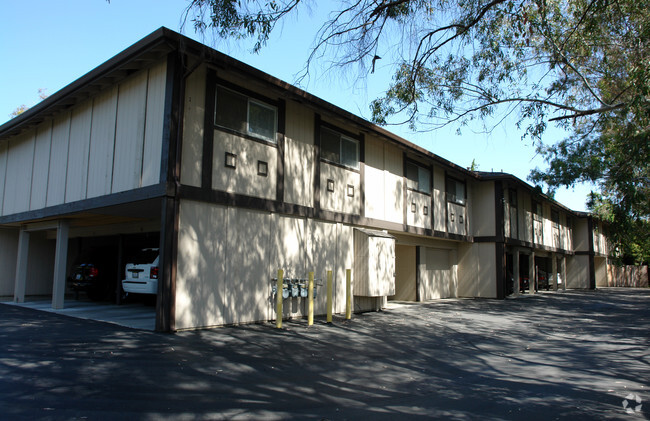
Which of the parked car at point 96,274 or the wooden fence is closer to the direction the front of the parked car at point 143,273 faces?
the wooden fence

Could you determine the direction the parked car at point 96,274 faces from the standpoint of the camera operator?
facing away from the viewer and to the right of the viewer

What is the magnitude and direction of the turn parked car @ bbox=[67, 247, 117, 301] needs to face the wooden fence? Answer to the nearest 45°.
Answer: approximately 45° to its right

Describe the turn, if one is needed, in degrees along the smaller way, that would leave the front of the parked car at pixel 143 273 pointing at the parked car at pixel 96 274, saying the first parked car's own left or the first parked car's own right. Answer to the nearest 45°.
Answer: approximately 45° to the first parked car's own left

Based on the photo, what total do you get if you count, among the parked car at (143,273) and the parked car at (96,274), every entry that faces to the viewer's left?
0

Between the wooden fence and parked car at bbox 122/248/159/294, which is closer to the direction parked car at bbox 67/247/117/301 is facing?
the wooden fence

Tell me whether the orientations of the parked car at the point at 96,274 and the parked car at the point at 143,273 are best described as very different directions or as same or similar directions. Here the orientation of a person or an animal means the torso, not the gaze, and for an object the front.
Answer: same or similar directions

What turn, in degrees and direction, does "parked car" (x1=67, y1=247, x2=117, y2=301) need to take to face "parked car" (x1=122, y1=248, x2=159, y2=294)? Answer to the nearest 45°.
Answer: approximately 135° to its right

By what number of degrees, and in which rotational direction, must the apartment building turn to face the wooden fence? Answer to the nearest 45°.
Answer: approximately 90° to its left

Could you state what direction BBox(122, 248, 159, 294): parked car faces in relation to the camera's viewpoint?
facing away from the viewer and to the right of the viewer
